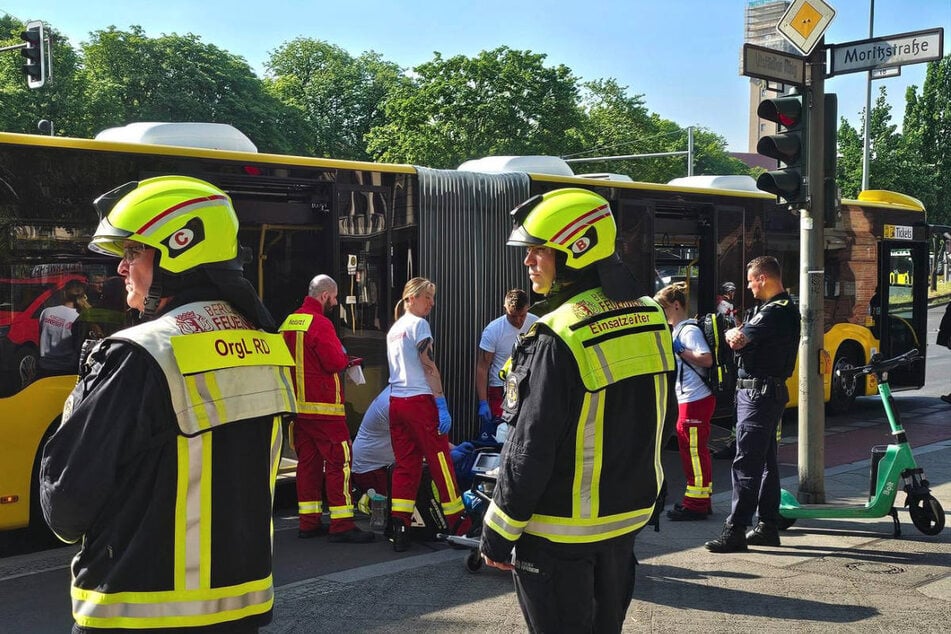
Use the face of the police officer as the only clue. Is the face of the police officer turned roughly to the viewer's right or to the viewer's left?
to the viewer's left

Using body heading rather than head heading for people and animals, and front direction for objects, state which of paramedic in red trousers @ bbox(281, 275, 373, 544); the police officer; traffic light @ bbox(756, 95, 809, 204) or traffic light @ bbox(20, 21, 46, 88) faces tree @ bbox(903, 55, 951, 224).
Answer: the paramedic in red trousers

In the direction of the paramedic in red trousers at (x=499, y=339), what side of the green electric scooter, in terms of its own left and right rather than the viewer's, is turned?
back

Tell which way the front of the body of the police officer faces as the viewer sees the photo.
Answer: to the viewer's left

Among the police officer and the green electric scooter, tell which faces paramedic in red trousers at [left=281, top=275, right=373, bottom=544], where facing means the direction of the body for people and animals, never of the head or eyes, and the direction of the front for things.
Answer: the police officer

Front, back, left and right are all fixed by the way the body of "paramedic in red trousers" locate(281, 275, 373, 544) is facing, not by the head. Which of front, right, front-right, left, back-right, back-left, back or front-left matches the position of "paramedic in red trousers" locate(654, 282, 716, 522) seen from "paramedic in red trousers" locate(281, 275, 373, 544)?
front-right

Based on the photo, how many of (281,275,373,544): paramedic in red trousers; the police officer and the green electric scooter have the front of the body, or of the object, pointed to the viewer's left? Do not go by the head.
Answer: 1

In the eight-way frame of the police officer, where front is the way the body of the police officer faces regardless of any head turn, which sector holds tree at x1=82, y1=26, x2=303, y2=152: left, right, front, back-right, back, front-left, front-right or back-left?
front-right

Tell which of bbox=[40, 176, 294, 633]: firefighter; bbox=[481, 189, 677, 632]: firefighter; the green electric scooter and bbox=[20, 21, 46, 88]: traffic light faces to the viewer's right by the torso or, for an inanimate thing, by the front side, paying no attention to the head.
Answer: the green electric scooter

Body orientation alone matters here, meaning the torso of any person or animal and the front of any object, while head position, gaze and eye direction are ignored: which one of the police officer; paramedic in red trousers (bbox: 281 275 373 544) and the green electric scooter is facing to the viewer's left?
the police officer

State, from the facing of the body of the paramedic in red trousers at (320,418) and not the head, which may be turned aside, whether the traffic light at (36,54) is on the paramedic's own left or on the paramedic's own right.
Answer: on the paramedic's own left

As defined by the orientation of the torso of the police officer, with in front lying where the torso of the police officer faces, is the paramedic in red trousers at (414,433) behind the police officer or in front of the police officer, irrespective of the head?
in front
